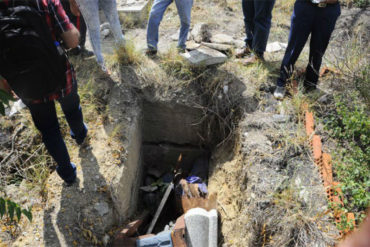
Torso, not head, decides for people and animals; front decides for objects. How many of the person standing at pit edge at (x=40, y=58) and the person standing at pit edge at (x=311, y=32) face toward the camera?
1

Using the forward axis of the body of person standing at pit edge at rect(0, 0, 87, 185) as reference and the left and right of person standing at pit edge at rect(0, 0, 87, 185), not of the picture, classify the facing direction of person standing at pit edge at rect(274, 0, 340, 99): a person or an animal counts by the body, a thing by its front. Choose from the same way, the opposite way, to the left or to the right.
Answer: the opposite way

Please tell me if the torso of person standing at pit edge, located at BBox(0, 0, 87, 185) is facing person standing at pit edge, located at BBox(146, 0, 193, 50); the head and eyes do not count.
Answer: yes

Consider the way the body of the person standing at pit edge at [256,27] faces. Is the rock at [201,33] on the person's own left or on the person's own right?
on the person's own right

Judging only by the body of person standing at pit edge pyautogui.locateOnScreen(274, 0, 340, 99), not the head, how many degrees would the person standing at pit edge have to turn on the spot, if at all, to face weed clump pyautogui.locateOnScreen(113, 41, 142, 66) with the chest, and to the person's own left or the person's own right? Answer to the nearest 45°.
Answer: approximately 90° to the person's own right

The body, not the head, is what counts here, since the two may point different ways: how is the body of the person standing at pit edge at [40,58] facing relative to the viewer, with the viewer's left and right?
facing away from the viewer and to the right of the viewer

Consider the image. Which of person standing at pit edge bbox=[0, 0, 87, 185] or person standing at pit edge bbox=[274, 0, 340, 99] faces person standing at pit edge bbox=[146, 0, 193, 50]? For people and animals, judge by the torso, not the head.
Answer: person standing at pit edge bbox=[0, 0, 87, 185]
